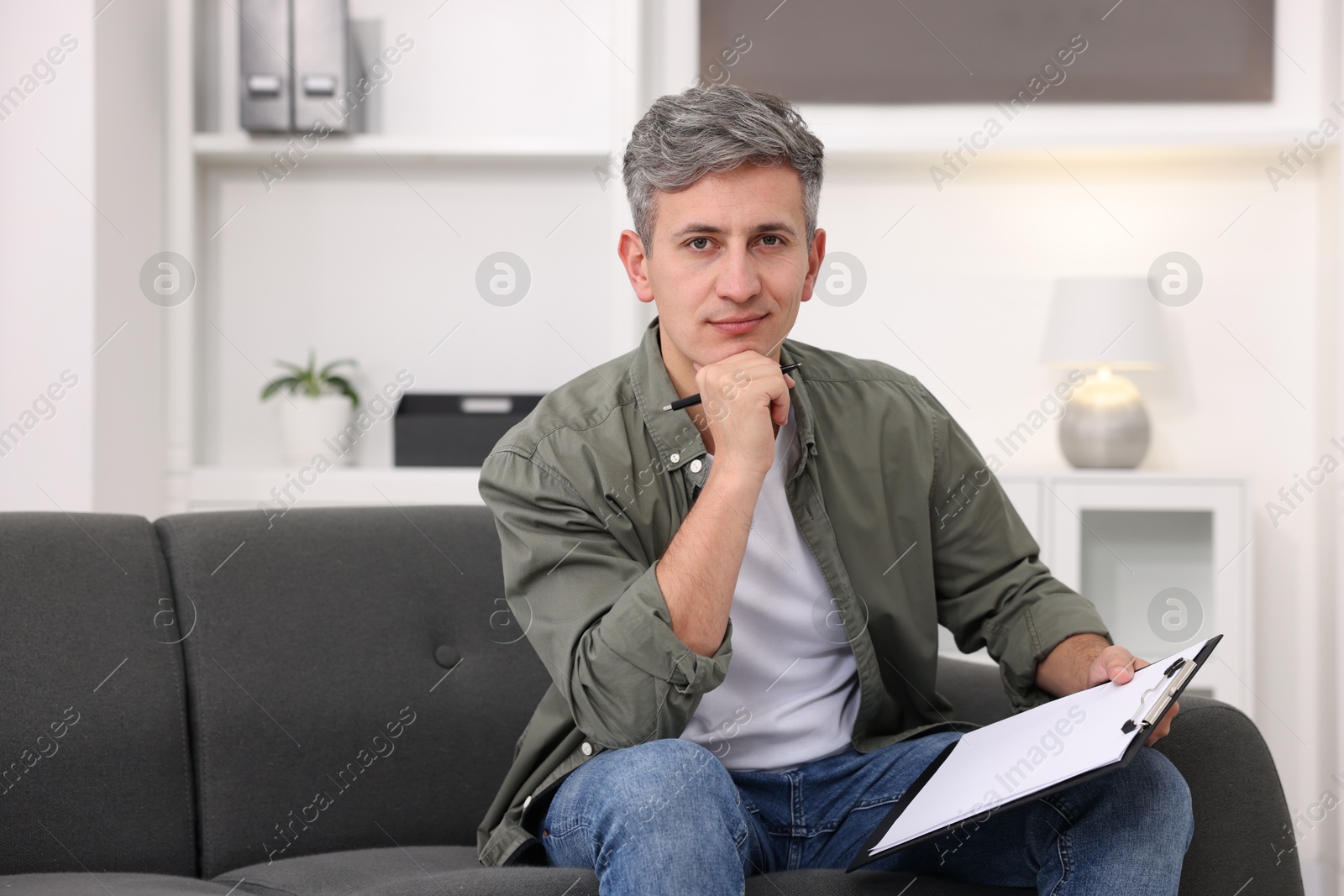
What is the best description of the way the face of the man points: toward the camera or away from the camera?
toward the camera

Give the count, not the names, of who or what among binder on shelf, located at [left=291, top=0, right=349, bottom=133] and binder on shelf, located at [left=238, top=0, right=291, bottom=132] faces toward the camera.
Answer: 2

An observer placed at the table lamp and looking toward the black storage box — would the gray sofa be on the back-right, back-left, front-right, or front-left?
front-left

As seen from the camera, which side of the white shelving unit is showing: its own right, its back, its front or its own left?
front

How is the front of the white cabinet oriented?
toward the camera

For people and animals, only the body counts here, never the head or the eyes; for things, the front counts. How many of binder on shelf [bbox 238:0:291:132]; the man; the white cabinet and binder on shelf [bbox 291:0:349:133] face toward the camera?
4

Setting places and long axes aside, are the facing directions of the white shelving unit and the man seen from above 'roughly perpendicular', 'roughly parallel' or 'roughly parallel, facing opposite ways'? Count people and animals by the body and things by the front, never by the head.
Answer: roughly parallel

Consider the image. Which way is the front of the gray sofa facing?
toward the camera

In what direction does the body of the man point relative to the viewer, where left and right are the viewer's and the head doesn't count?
facing the viewer
